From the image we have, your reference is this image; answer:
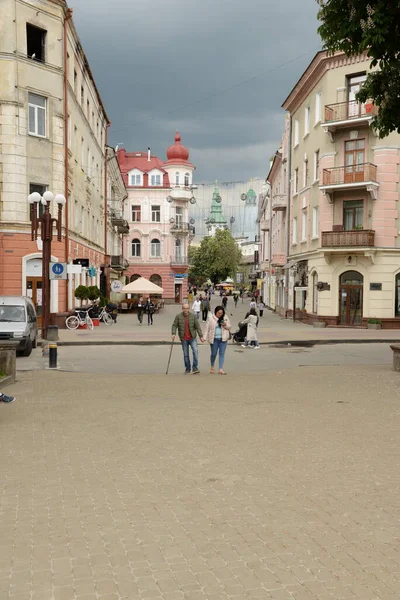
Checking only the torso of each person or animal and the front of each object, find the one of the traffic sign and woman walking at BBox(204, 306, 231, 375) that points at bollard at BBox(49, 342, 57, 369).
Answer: the traffic sign

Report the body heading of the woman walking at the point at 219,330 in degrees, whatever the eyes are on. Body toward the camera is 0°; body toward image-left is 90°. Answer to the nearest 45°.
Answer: approximately 0°

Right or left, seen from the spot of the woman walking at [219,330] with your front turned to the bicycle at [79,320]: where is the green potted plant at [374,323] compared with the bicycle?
right

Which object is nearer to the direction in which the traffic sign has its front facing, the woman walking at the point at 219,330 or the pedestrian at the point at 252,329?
the woman walking

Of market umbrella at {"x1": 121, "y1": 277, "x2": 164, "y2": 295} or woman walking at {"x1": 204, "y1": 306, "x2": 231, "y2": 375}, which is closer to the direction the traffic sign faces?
the woman walking

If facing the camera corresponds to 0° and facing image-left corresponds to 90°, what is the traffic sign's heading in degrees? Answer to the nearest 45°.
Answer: approximately 0°

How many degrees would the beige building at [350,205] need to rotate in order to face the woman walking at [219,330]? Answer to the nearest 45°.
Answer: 0° — it already faces them

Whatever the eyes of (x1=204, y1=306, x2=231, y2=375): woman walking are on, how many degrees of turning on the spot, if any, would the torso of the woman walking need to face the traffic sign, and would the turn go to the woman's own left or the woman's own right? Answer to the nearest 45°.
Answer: approximately 135° to the woman's own right

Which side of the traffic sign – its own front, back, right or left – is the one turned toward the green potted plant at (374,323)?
left
